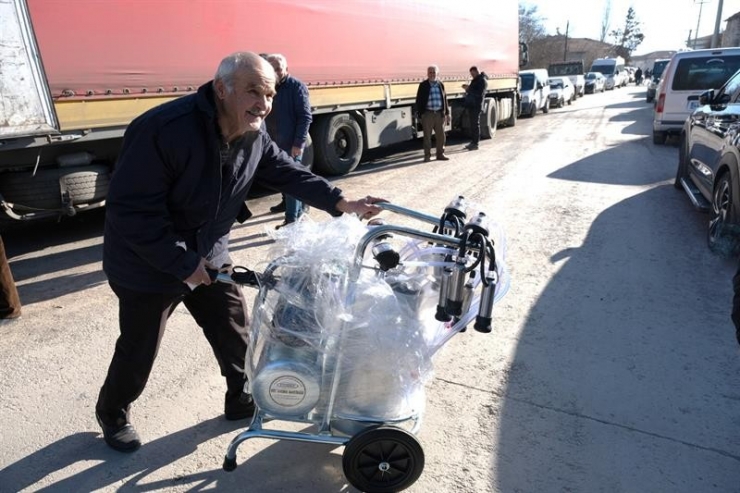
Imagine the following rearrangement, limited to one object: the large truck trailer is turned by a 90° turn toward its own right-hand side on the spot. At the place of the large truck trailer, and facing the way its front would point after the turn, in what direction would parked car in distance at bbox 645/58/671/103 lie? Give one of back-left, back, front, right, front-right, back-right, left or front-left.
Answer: left

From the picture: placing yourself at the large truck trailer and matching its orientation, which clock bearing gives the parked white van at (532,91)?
The parked white van is roughly at 12 o'clock from the large truck trailer.

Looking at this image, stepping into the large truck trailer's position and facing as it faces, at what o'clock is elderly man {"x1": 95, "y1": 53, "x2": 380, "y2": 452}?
The elderly man is roughly at 4 o'clock from the large truck trailer.

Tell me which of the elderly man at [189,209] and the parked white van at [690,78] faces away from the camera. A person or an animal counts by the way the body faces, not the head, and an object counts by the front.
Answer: the parked white van

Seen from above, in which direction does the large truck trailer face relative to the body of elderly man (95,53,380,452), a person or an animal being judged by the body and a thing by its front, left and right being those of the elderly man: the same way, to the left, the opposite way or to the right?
to the left

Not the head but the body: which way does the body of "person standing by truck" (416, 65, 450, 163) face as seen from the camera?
toward the camera

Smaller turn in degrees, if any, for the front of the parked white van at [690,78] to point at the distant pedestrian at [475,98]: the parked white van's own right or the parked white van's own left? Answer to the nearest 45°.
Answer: approximately 90° to the parked white van's own left

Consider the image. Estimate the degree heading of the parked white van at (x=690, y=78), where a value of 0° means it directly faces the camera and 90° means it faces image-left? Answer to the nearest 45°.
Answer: approximately 180°

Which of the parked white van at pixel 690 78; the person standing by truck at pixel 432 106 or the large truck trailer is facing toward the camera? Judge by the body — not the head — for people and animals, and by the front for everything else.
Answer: the person standing by truck

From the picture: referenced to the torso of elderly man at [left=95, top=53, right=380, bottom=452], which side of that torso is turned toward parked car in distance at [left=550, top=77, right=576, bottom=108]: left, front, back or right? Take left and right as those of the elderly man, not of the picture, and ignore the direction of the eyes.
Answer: left

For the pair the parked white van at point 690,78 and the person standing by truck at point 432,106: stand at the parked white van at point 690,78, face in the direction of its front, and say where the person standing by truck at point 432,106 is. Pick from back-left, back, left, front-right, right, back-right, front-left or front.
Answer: back-left

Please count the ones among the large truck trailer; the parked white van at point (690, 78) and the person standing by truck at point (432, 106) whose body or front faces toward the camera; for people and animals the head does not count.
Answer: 1

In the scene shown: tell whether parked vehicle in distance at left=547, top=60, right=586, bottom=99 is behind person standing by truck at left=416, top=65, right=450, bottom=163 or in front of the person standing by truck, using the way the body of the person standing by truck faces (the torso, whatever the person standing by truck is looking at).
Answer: behind

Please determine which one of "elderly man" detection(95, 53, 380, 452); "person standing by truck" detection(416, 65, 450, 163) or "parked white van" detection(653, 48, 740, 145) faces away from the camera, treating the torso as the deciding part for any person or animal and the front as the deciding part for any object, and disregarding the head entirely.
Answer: the parked white van

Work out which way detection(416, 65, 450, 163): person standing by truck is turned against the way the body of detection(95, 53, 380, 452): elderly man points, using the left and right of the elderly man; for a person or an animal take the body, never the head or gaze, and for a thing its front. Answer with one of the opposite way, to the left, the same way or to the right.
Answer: to the right

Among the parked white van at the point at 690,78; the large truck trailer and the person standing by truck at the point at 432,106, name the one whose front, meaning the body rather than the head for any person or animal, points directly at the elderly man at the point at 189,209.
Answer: the person standing by truck

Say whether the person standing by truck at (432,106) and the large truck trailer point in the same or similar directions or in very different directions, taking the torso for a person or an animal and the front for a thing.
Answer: very different directions

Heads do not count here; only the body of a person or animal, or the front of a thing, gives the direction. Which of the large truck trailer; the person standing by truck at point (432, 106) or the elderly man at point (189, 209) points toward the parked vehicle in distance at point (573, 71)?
the large truck trailer

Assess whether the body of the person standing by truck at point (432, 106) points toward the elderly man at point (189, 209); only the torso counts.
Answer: yes

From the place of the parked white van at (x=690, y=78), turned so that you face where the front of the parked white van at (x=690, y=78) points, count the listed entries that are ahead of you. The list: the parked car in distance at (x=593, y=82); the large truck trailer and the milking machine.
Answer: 1

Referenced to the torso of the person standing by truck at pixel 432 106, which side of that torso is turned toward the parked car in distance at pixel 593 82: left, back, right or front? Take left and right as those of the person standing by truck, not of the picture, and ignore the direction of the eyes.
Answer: back
